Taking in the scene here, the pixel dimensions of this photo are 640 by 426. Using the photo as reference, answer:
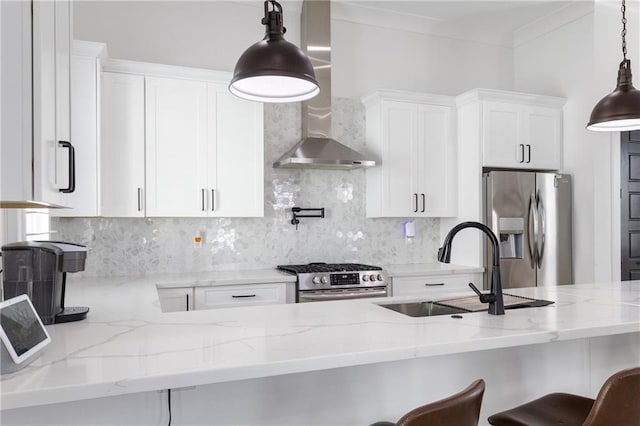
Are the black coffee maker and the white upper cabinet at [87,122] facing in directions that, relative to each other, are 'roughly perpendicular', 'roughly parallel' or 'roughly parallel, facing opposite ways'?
roughly parallel

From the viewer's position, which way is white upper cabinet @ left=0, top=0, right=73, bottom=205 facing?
facing the viewer and to the right of the viewer

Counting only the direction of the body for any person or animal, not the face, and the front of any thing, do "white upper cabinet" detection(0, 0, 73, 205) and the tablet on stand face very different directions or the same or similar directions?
same or similar directions

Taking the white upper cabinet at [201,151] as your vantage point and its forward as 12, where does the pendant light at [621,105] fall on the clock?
The pendant light is roughly at 10 o'clock from the white upper cabinet.

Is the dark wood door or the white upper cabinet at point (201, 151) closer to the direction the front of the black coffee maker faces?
the dark wood door

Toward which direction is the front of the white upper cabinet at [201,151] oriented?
toward the camera

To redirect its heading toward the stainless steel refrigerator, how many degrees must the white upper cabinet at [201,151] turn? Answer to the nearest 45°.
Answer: approximately 90° to its left
